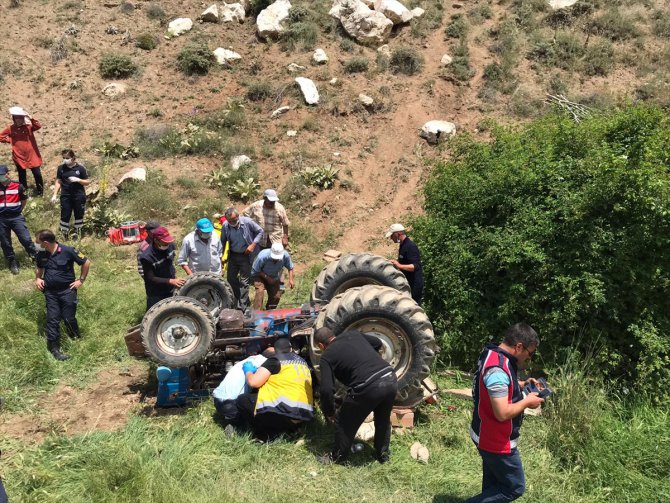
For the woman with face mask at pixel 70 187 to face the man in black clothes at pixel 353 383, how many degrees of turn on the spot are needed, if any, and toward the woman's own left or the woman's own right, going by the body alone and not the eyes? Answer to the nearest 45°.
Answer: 0° — they already face them

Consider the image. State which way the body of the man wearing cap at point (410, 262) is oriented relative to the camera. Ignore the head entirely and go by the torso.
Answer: to the viewer's left

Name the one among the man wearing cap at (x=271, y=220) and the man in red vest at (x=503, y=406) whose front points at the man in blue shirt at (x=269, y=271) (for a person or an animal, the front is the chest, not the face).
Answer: the man wearing cap

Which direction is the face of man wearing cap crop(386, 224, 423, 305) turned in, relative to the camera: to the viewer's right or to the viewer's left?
to the viewer's left

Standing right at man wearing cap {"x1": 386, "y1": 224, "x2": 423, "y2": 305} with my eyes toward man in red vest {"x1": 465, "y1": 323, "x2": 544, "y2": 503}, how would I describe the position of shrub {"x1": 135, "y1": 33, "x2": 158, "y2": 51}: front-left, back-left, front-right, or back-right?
back-right

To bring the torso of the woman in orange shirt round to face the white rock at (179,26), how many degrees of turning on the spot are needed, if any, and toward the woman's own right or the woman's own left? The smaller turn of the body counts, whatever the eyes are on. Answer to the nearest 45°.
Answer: approximately 135° to the woman's own left

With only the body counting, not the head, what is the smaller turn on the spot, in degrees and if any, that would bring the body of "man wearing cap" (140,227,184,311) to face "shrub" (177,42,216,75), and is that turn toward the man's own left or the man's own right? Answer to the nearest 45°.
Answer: approximately 135° to the man's own left

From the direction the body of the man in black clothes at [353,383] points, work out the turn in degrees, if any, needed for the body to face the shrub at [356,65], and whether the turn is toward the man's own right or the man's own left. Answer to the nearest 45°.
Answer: approximately 45° to the man's own right

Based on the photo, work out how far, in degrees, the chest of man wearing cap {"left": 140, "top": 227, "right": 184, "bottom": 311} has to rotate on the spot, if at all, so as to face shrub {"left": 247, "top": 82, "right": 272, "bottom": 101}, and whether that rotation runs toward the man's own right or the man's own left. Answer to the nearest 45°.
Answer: approximately 135° to the man's own left

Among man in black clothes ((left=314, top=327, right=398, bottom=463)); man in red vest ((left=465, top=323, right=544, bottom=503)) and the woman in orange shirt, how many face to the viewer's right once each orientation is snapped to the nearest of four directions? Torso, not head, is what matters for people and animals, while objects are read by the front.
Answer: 1

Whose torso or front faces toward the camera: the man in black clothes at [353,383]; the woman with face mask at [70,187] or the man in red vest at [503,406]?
the woman with face mask

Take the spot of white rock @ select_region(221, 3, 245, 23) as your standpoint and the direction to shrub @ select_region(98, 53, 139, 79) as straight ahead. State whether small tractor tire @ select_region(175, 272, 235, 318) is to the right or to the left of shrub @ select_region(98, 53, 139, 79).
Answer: left

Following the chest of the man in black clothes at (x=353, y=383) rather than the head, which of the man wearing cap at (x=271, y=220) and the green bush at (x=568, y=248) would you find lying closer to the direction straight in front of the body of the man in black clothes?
the man wearing cap

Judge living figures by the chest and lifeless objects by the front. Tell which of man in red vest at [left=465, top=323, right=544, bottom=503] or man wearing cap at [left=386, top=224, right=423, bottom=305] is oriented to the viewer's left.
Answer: the man wearing cap
